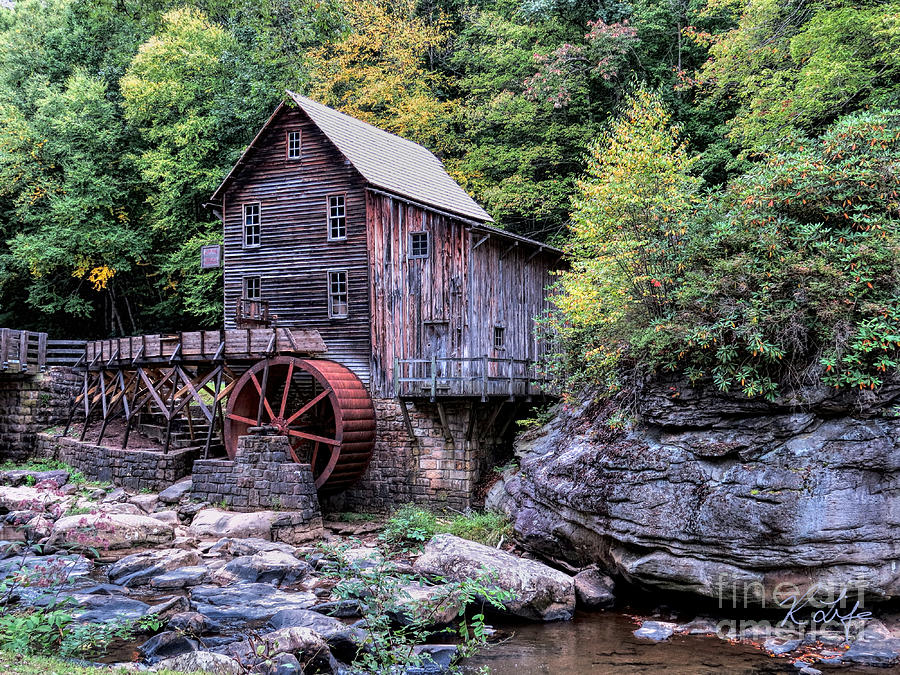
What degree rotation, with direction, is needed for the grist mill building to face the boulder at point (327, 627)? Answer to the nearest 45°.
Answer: approximately 45° to its left

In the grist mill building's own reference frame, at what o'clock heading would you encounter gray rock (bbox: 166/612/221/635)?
The gray rock is roughly at 11 o'clock from the grist mill building.

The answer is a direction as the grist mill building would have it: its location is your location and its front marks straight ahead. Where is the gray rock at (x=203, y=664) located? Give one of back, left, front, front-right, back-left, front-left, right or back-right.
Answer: front-left

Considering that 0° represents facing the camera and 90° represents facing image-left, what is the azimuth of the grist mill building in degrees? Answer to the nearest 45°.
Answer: approximately 45°

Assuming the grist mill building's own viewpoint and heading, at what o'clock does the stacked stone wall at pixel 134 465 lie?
The stacked stone wall is roughly at 2 o'clock from the grist mill building.

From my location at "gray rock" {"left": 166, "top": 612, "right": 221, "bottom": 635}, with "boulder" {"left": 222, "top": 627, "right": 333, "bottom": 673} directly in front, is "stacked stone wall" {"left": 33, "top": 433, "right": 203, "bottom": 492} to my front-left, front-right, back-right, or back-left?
back-left

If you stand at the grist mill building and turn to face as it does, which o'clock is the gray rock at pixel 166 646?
The gray rock is roughly at 11 o'clock from the grist mill building.
